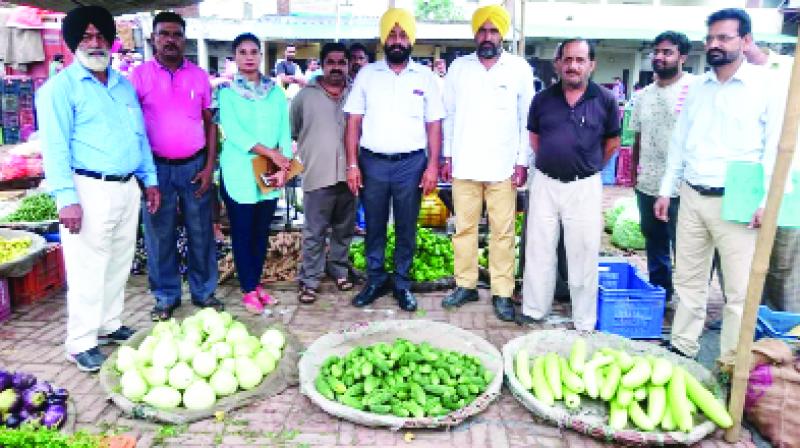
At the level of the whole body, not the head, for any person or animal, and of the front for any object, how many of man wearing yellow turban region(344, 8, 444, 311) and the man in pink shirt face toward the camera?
2

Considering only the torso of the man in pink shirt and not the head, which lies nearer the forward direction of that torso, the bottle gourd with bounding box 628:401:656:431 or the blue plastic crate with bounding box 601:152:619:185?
the bottle gourd

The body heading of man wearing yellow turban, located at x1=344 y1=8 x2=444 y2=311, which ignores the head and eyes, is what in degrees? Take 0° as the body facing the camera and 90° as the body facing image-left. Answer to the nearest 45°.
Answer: approximately 0°
